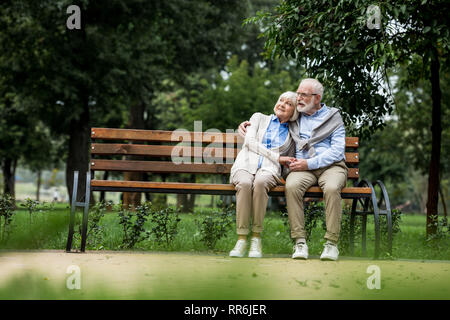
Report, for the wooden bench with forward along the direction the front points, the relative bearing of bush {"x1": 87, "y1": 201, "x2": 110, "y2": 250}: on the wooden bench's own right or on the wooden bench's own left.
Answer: on the wooden bench's own right

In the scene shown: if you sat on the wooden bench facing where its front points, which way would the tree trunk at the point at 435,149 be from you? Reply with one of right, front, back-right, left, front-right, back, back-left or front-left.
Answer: back-left

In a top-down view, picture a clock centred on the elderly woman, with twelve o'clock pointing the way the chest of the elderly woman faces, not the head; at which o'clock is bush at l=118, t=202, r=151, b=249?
The bush is roughly at 4 o'clock from the elderly woman.

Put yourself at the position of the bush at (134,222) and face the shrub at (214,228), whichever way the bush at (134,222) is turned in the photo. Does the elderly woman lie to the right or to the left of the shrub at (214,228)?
right

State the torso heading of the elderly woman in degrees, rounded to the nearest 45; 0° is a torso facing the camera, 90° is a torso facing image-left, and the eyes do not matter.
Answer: approximately 0°

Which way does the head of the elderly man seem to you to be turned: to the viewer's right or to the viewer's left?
to the viewer's left

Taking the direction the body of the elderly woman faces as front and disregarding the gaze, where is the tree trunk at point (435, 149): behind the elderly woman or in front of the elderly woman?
behind
